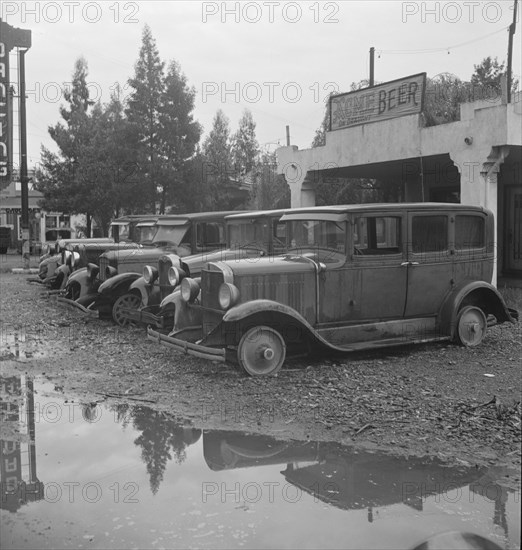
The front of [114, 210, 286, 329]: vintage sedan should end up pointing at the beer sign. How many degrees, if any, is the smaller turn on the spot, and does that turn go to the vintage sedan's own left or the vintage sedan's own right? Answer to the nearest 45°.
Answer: approximately 180°

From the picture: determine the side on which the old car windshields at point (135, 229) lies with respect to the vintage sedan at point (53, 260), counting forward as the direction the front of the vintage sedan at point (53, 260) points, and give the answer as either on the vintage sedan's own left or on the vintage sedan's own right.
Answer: on the vintage sedan's own left

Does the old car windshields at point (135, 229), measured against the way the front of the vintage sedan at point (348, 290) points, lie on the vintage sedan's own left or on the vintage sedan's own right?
on the vintage sedan's own right

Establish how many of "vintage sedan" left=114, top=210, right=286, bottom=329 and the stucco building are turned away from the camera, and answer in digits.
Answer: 0

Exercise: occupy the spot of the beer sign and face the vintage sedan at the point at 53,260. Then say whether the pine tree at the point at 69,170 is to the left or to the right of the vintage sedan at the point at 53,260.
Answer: right

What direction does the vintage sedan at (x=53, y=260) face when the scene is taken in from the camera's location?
facing the viewer and to the left of the viewer

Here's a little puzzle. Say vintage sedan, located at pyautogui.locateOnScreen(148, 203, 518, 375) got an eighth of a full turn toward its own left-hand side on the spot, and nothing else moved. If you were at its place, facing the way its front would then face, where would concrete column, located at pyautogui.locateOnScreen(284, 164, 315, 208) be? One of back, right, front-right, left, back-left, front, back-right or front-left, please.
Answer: back

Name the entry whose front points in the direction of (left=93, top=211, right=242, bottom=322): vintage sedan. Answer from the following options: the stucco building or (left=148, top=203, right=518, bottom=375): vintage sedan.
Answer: the stucco building

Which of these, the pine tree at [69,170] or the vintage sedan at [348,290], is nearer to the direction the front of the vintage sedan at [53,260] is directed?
the vintage sedan
